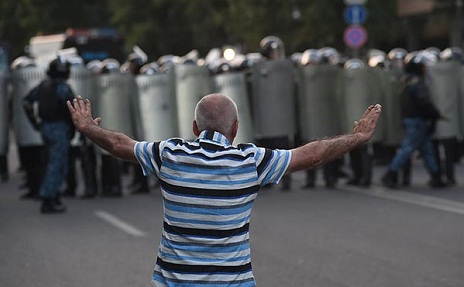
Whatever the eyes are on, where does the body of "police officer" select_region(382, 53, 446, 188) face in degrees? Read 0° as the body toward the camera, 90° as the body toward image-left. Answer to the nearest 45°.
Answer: approximately 270°

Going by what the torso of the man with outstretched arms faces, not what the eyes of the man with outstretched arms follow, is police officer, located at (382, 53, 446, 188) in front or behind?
in front

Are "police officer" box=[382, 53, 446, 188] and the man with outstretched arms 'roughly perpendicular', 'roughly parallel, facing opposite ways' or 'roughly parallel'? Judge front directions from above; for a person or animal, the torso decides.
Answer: roughly perpendicular

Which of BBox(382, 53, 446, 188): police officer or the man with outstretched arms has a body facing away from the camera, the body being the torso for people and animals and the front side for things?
the man with outstretched arms

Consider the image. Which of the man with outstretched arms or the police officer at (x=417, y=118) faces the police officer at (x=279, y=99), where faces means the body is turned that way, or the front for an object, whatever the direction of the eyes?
the man with outstretched arms

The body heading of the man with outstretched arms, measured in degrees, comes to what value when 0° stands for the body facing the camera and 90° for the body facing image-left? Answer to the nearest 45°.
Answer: approximately 180°

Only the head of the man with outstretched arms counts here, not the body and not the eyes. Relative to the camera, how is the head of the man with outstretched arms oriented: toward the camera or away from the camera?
away from the camera

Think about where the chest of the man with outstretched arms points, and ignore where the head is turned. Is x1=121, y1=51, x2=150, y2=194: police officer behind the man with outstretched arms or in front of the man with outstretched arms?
in front
